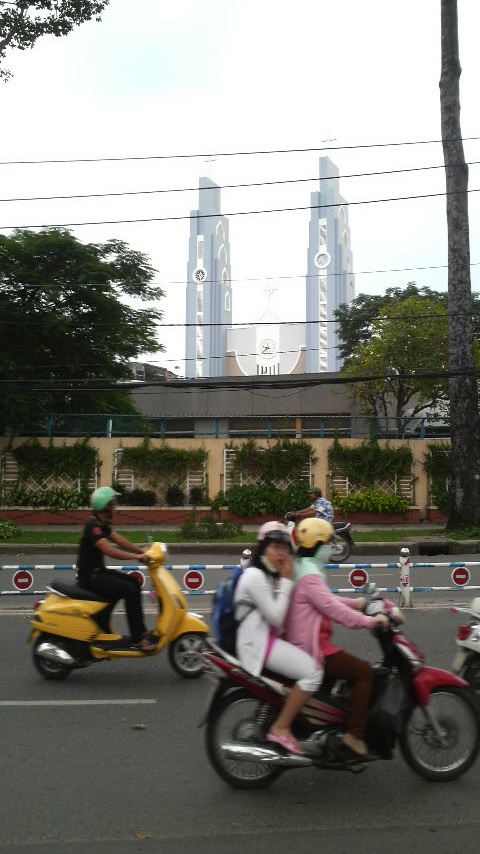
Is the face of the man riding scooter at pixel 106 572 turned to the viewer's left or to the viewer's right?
to the viewer's right

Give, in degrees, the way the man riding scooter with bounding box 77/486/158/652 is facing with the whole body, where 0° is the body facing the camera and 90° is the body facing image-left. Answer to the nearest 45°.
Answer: approximately 270°

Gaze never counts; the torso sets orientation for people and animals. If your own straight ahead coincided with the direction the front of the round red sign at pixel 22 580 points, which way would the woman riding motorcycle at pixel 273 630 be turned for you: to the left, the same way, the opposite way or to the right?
to the left

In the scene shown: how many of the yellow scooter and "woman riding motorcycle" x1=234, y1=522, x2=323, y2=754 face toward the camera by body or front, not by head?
0

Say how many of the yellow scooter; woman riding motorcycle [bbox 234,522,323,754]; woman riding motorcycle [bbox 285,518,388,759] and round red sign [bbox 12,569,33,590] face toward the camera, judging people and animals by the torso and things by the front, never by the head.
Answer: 1

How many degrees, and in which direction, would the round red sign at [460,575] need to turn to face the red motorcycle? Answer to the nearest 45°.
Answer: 0° — it already faces it

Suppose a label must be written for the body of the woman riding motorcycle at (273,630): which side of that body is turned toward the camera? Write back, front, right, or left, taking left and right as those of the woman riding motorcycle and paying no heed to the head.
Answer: right

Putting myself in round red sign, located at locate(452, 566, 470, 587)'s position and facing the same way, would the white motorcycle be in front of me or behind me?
in front

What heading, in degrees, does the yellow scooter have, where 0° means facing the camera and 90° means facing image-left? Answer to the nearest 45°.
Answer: approximately 270°

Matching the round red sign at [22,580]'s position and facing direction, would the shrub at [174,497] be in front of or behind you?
behind

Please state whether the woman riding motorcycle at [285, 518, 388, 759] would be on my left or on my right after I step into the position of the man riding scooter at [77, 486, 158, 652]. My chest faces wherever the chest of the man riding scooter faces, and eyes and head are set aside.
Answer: on my right

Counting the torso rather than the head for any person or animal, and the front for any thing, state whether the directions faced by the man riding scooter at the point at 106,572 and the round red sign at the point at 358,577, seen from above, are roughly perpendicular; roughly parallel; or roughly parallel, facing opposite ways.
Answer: roughly perpendicular

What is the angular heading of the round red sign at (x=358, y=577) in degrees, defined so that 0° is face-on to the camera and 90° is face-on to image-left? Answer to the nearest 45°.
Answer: approximately 0°

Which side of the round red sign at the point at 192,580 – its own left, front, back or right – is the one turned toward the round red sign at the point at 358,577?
left

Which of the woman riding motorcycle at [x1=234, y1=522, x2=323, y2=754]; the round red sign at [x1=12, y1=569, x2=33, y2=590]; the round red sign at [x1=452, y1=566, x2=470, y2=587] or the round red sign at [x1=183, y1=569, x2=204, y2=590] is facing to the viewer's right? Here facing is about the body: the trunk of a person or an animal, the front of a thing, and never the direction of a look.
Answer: the woman riding motorcycle

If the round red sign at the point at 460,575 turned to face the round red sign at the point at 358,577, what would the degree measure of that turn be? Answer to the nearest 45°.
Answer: approximately 90° to its right
